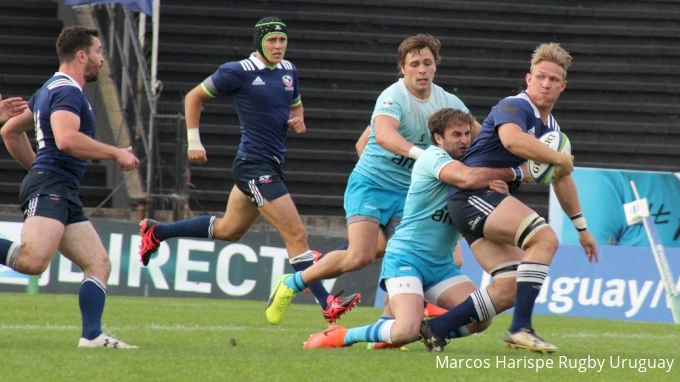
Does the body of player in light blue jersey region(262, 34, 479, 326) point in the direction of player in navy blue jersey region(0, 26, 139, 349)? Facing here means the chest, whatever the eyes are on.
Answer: no

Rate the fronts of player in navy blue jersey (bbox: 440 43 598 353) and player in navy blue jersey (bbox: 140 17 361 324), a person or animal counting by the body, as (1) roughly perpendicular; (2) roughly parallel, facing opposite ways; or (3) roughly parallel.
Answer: roughly parallel

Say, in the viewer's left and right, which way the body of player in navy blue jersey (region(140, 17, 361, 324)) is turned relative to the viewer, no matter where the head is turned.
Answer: facing the viewer and to the right of the viewer

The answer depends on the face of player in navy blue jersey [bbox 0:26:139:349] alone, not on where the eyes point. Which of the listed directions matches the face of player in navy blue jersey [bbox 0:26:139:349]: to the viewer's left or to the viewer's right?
to the viewer's right

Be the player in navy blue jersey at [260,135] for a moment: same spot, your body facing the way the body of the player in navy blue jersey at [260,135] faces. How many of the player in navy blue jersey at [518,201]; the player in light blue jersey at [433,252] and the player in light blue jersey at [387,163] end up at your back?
0

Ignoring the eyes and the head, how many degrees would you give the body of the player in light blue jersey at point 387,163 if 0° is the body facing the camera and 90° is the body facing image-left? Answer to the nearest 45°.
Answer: approximately 315°

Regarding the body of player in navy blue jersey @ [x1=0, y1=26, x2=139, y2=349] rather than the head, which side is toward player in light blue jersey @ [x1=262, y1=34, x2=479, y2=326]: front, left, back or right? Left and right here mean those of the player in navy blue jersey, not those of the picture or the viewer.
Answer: front

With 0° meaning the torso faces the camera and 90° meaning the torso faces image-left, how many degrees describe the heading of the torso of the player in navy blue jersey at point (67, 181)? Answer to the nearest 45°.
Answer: approximately 270°
